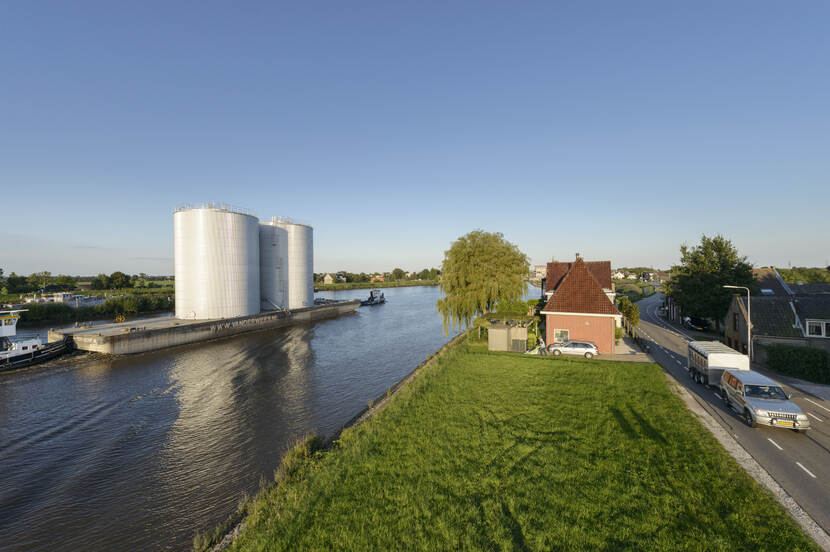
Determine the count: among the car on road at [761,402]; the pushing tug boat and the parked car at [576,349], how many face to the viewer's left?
1

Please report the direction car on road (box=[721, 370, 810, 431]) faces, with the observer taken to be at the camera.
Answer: facing the viewer and to the right of the viewer

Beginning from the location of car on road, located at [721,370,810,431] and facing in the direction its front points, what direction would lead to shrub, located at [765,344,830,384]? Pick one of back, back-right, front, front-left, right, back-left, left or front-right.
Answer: back-left
